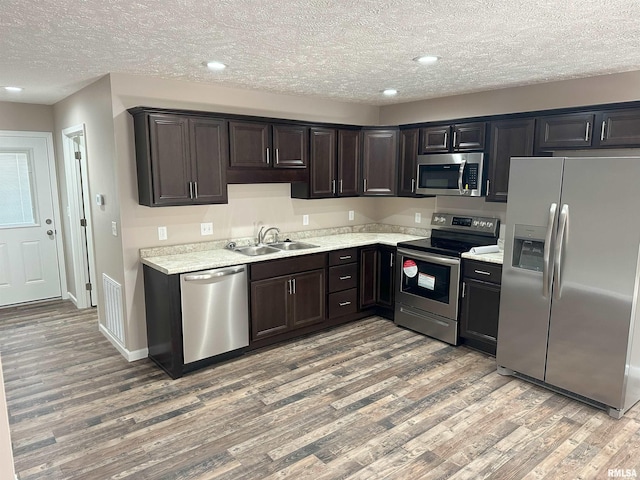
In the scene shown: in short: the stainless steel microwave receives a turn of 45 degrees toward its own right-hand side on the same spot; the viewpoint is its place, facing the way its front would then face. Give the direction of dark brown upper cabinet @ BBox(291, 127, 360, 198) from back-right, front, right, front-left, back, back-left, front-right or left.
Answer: front

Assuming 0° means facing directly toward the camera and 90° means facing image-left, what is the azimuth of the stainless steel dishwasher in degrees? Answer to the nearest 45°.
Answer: approximately 315°

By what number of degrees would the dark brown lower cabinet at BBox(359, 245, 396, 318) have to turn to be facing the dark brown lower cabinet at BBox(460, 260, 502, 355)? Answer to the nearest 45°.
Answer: approximately 45° to its left

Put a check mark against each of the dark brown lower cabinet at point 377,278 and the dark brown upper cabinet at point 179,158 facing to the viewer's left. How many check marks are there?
0

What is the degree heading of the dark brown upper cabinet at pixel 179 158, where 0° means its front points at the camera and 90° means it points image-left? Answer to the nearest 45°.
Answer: approximately 315°

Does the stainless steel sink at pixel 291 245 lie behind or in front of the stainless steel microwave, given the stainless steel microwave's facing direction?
in front

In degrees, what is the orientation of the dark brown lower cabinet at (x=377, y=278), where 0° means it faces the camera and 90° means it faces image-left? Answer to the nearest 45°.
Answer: approximately 0°
